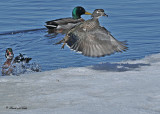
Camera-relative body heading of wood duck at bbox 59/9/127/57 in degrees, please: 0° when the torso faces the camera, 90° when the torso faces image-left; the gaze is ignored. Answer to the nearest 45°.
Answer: approximately 270°

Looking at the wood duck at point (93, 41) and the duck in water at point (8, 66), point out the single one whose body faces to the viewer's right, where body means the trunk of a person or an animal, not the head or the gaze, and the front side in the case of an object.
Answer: the wood duck

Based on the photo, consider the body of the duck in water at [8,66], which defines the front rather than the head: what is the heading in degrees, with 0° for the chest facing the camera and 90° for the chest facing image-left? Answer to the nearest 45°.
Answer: approximately 45°

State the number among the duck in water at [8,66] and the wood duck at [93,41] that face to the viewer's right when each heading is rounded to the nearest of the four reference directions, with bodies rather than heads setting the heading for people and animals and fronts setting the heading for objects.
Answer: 1

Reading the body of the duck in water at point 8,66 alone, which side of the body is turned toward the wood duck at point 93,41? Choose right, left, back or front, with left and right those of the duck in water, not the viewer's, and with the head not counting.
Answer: left

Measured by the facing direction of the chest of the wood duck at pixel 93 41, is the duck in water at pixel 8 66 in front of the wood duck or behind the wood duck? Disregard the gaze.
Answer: behind
